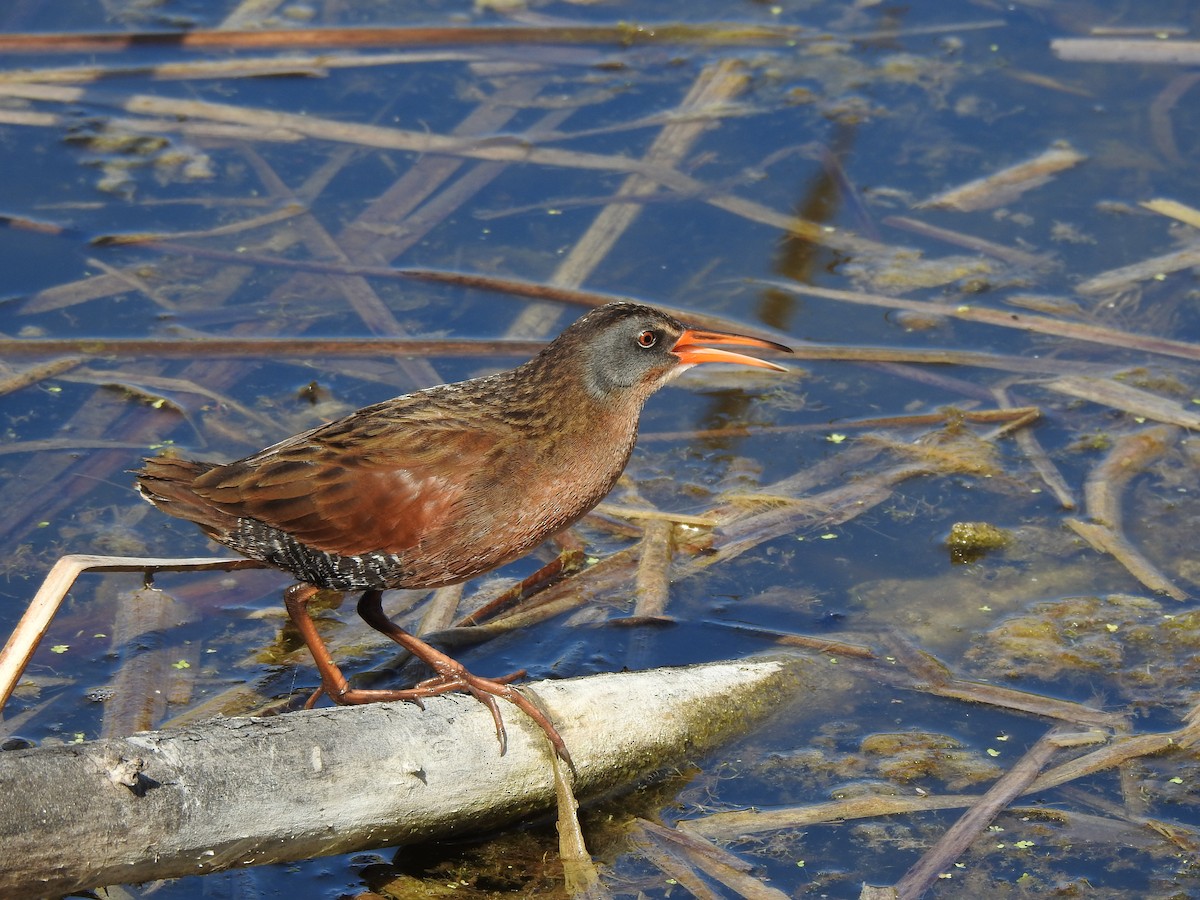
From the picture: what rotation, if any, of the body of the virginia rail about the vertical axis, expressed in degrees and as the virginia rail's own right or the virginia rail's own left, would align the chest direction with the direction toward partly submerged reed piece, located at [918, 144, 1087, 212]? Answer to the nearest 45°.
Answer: approximately 45° to the virginia rail's own left

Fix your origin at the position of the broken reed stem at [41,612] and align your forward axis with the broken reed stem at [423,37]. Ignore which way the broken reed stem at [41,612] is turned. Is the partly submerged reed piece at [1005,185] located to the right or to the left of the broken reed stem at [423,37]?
right

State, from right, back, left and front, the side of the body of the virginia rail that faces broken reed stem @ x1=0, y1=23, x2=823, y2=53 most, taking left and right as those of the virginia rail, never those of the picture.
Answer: left

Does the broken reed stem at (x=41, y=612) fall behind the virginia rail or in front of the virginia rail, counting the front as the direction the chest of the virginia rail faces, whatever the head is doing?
behind

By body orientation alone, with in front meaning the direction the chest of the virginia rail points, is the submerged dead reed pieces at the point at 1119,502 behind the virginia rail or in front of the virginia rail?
in front

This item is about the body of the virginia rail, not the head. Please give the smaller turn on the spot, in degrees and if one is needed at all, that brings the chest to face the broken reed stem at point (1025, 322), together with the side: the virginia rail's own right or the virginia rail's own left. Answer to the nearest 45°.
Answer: approximately 45° to the virginia rail's own left

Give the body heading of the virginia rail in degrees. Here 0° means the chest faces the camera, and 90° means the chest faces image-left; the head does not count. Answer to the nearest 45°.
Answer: approximately 270°
